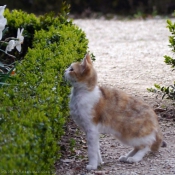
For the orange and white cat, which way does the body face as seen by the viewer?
to the viewer's left
